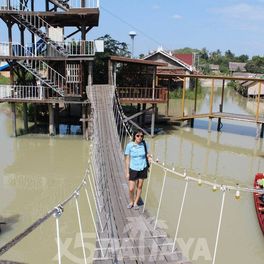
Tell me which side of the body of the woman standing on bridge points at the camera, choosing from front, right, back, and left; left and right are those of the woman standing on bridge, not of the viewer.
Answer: front

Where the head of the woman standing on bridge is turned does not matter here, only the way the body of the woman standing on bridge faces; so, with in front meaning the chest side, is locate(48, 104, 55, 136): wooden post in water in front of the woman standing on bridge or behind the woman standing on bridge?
behind

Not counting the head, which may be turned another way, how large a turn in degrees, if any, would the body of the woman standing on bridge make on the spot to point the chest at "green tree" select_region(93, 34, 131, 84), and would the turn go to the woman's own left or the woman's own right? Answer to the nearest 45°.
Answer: approximately 180°

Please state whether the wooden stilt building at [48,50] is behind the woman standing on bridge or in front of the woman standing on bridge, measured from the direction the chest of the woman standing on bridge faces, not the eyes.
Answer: behind
